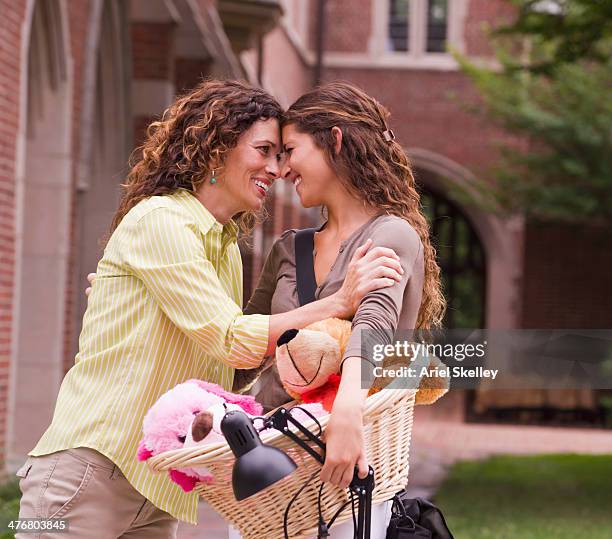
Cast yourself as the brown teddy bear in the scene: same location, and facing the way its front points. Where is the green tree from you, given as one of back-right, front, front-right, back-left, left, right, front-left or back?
back-right

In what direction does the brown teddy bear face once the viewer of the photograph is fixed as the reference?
facing the viewer and to the left of the viewer

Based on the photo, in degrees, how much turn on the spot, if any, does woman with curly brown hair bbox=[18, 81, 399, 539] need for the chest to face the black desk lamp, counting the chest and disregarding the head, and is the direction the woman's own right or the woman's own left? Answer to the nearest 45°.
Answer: approximately 45° to the woman's own right

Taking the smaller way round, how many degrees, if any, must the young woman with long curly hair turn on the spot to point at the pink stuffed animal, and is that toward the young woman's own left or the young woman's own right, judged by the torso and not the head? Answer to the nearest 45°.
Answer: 0° — they already face it

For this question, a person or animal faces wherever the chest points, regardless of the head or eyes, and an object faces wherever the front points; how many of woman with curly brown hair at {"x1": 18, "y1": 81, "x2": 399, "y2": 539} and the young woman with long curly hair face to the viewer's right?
1

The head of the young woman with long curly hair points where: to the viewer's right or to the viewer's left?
to the viewer's left

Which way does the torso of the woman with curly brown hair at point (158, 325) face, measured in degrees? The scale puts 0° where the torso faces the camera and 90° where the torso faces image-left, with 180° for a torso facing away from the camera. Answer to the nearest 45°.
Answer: approximately 270°

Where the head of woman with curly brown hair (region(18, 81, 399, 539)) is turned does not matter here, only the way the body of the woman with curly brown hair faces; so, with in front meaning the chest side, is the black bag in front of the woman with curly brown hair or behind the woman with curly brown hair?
in front
